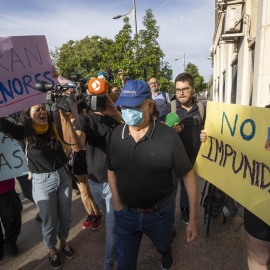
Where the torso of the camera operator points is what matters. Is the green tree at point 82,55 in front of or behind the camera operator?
behind

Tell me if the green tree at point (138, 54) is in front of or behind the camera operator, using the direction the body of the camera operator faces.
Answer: behind

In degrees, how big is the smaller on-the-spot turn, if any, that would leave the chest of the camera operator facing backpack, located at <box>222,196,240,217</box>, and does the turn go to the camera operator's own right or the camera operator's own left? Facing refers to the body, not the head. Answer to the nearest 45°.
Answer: approximately 135° to the camera operator's own left

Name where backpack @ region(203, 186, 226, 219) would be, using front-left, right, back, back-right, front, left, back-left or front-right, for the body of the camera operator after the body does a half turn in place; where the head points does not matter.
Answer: front-right

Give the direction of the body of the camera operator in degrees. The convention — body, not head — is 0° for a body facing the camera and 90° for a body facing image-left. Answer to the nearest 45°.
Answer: approximately 45°
